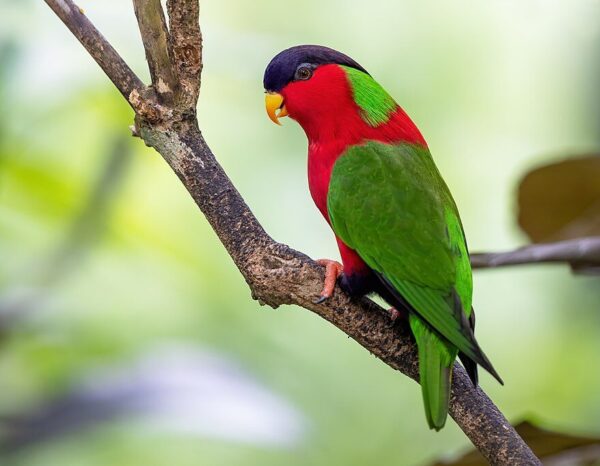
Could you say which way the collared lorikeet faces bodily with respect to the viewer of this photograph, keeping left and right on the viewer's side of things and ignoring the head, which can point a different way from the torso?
facing to the left of the viewer

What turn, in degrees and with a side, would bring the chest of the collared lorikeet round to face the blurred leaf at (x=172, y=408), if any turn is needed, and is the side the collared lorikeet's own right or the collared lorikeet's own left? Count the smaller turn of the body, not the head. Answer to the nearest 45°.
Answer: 0° — it already faces it

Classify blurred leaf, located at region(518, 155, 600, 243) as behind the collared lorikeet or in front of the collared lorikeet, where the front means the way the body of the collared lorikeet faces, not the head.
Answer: behind
